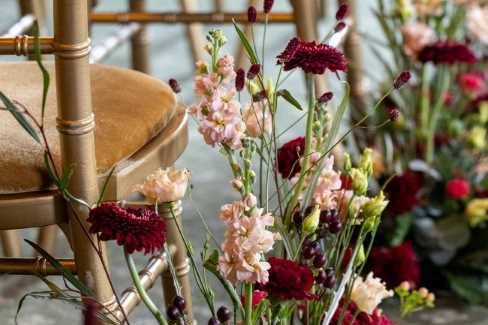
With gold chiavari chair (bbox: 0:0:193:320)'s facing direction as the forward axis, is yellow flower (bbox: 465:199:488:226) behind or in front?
in front

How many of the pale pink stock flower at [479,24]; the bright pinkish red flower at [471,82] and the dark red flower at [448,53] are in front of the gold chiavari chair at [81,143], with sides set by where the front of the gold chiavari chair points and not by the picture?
3

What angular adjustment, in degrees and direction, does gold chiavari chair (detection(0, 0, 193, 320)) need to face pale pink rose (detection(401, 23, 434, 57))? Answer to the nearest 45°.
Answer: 0° — it already faces it

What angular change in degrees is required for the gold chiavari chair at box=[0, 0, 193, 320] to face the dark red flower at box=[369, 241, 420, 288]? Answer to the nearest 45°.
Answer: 0° — it already faces it

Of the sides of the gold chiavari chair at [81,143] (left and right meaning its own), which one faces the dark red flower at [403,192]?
front

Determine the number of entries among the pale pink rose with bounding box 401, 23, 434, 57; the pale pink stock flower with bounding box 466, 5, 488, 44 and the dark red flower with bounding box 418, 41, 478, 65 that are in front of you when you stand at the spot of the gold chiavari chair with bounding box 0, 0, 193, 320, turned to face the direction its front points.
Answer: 3

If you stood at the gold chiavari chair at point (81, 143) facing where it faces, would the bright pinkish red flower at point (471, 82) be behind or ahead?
ahead

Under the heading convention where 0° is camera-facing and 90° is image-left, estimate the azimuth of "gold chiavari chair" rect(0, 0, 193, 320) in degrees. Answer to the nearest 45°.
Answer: approximately 225°
